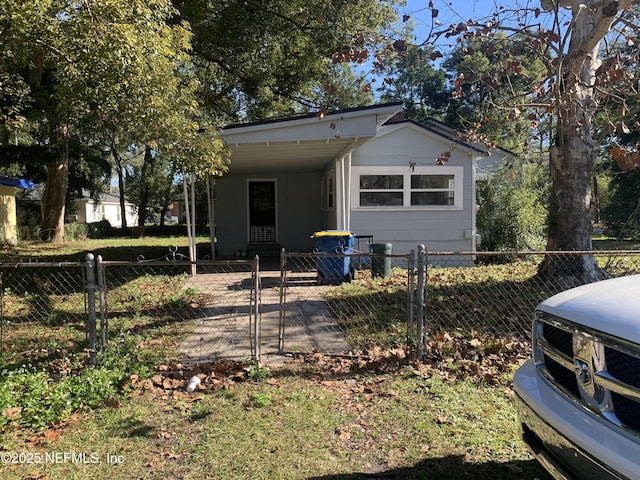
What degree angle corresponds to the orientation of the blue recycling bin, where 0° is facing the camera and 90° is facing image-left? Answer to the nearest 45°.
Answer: approximately 0°

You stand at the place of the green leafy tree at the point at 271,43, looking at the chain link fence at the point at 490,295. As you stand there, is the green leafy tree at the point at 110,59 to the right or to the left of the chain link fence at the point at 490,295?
right

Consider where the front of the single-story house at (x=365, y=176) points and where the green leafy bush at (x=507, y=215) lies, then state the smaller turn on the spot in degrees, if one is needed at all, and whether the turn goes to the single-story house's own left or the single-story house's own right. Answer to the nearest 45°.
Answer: approximately 135° to the single-story house's own left

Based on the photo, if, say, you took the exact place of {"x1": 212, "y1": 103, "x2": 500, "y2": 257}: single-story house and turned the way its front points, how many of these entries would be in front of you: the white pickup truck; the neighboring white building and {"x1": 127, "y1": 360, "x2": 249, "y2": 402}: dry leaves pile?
2

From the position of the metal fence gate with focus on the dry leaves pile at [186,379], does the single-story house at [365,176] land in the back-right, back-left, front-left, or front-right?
back-right

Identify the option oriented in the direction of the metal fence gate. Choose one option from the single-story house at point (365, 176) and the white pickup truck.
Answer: the single-story house

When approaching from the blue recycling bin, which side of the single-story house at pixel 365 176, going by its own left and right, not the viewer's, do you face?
front

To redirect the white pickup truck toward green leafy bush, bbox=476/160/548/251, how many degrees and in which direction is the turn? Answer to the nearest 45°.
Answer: approximately 135° to its right

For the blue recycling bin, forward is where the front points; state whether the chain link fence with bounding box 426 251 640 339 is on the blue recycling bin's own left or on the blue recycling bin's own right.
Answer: on the blue recycling bin's own left

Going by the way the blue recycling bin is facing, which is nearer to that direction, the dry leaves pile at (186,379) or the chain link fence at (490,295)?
the dry leaves pile

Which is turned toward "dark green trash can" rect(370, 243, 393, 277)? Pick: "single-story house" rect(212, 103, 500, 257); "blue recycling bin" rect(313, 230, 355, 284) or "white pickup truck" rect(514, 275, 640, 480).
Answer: the single-story house

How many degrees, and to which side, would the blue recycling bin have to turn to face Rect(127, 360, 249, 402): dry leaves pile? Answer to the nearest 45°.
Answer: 0° — it already faces it

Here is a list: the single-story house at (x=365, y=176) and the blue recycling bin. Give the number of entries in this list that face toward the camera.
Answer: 2

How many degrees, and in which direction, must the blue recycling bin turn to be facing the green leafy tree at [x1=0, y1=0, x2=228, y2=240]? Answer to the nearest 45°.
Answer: approximately 45° to its right
